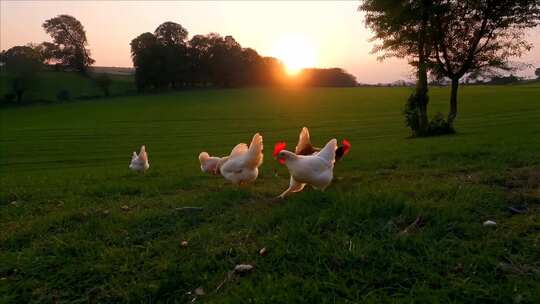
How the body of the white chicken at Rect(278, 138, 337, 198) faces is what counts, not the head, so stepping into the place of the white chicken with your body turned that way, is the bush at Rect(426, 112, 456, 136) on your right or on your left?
on your right

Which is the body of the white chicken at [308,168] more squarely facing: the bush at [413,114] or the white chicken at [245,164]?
the white chicken

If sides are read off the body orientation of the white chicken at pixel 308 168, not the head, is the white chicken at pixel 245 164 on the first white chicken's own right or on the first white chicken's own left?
on the first white chicken's own right

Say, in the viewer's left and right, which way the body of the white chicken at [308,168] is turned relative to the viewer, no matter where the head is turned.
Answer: facing to the left of the viewer

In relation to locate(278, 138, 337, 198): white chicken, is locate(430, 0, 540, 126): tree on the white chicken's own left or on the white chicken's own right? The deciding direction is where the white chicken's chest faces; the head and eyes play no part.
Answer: on the white chicken's own right

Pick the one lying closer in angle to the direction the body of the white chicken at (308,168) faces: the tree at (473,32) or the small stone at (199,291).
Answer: the small stone

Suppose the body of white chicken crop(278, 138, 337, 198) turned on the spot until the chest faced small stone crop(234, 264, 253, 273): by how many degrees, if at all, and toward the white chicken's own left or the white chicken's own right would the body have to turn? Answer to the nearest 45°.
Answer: approximately 90° to the white chicken's own left

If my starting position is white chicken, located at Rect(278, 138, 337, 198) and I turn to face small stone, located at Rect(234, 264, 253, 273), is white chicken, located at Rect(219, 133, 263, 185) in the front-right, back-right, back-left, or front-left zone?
back-right

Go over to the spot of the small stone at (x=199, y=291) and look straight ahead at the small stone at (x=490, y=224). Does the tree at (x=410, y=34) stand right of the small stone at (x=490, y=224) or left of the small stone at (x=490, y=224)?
left

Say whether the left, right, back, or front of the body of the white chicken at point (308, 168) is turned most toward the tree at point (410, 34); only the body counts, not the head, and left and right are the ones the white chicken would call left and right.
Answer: right

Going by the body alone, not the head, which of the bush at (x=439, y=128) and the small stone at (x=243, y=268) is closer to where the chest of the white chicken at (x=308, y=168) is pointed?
the small stone

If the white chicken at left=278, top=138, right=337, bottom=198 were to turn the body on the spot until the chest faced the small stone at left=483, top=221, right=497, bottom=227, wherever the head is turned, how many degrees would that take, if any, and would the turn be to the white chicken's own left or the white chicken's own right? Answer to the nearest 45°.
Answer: approximately 135° to the white chicken's own left

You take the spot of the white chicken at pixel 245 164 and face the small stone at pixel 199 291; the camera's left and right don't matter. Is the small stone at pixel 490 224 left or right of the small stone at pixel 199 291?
left

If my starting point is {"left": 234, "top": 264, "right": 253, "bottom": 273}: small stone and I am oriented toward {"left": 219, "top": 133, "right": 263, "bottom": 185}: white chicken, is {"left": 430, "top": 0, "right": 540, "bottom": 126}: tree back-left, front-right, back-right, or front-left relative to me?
front-right

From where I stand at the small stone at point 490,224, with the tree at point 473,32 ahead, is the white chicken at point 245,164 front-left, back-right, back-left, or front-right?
front-left

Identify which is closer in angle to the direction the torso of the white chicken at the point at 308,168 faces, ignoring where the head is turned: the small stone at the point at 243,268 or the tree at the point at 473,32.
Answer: the small stone
